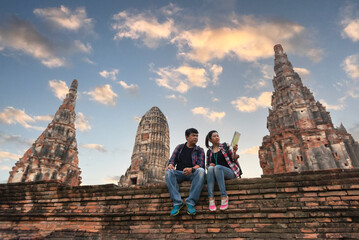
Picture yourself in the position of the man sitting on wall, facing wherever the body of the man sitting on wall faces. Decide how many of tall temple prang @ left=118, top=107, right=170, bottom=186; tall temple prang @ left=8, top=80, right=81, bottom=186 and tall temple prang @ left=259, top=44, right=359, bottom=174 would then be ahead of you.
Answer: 0

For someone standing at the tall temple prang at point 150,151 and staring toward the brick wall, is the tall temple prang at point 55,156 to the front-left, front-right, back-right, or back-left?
front-right

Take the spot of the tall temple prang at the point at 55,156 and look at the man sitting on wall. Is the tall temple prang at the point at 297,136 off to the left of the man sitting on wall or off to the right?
left

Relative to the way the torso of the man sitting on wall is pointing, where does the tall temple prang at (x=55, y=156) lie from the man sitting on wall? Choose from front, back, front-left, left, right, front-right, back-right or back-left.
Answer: back-right

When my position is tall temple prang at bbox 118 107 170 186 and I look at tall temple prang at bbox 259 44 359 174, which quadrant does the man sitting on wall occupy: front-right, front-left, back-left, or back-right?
front-right

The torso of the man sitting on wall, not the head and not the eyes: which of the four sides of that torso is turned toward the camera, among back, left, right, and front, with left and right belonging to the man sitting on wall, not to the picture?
front

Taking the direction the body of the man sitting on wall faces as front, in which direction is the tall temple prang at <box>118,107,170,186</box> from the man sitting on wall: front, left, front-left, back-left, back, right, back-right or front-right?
back

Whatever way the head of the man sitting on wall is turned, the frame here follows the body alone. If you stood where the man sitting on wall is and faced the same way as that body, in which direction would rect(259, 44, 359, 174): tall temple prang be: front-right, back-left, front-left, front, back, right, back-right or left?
back-left

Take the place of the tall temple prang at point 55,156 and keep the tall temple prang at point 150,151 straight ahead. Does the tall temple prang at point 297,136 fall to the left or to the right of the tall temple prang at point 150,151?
right
